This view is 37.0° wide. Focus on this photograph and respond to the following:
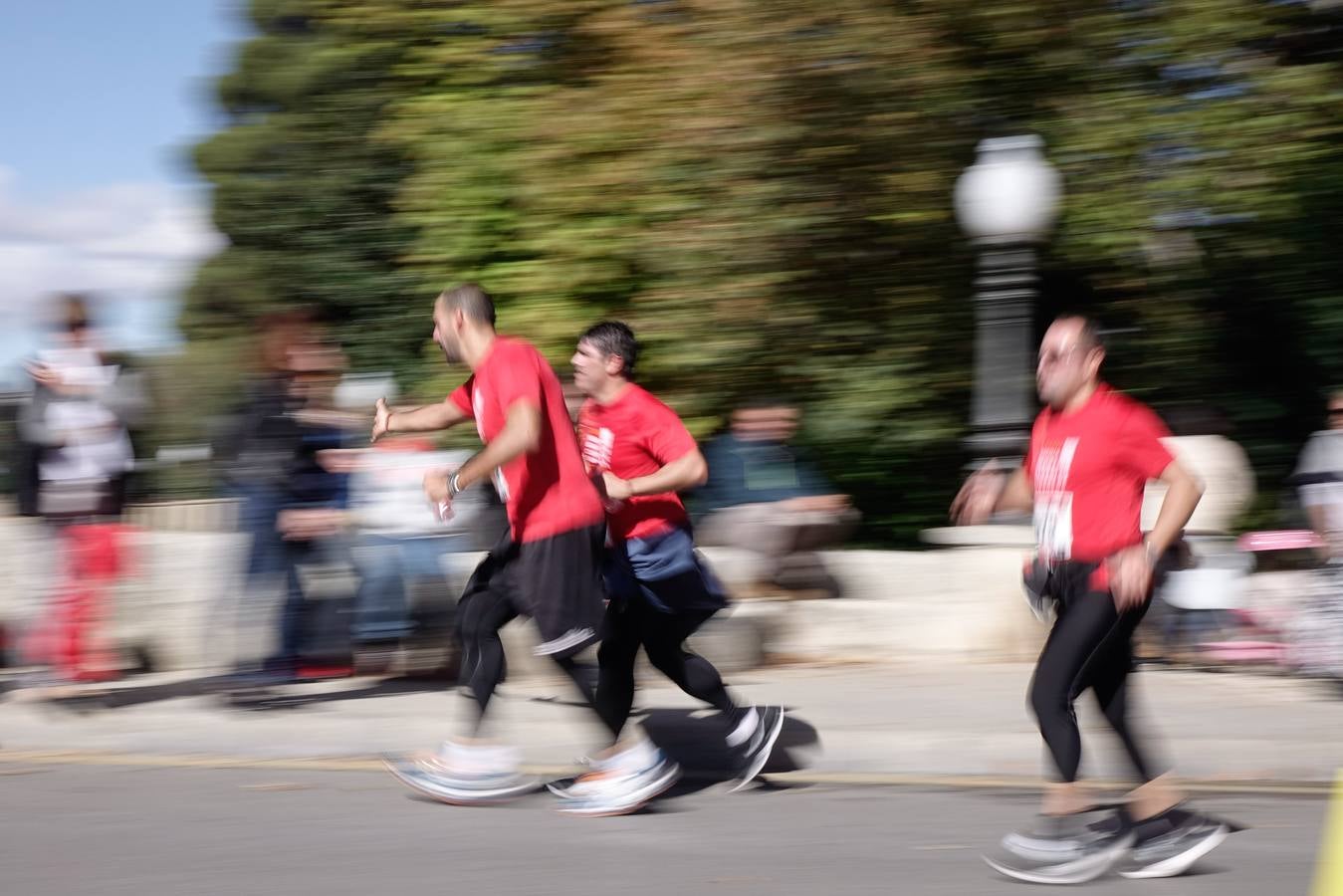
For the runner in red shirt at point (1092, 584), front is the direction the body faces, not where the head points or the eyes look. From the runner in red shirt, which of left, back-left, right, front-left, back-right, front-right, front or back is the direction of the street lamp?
back-right

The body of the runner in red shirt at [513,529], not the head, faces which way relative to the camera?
to the viewer's left

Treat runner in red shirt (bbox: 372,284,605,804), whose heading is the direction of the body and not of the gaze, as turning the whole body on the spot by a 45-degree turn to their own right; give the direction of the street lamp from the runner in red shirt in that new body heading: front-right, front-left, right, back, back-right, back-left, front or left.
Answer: right

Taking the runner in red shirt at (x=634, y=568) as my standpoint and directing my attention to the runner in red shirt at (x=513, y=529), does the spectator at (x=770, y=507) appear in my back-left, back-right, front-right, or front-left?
back-right

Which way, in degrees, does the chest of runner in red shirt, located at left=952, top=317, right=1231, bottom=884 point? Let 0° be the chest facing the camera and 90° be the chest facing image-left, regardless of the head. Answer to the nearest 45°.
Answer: approximately 45°

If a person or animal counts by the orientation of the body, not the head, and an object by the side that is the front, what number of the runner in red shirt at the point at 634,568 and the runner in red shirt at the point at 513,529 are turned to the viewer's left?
2

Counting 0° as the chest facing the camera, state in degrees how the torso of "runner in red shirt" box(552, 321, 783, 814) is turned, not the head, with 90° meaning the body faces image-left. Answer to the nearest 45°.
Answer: approximately 90°

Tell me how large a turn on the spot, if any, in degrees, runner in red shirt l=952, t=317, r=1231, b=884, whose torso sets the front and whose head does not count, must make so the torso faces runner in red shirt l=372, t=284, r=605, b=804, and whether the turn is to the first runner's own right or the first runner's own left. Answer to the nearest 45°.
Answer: approximately 45° to the first runner's own right

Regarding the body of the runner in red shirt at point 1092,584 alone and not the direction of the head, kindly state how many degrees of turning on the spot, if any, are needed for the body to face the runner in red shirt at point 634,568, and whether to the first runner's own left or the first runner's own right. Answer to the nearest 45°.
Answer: approximately 90° to the first runner's own right

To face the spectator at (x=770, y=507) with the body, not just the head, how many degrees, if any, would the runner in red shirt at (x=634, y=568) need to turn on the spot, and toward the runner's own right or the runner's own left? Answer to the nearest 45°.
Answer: approximately 90° to the runner's own right
